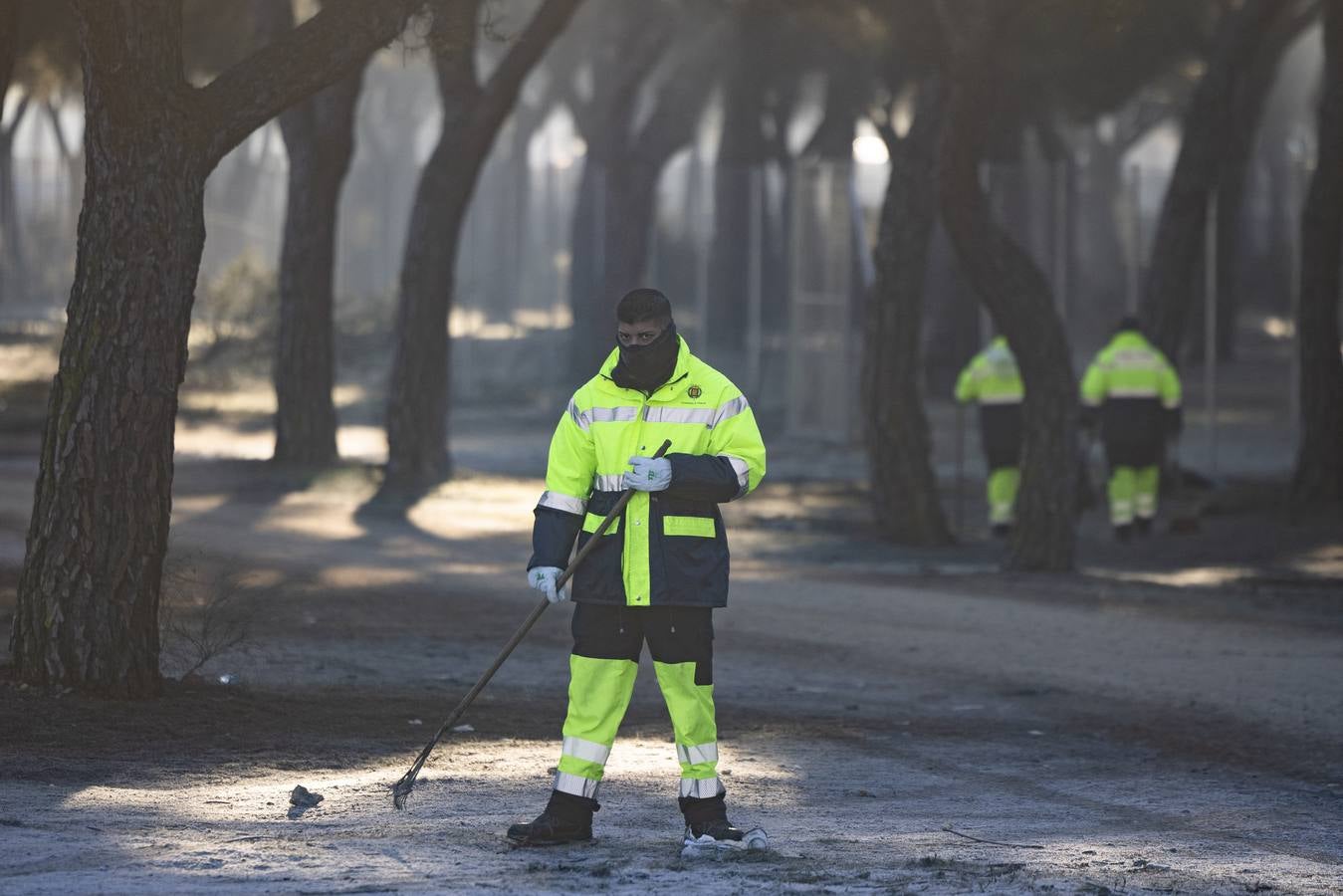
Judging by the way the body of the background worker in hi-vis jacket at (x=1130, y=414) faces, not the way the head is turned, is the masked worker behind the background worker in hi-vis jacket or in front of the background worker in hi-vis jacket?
behind

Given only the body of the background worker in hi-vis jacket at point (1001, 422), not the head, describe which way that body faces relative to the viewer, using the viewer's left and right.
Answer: facing away from the viewer

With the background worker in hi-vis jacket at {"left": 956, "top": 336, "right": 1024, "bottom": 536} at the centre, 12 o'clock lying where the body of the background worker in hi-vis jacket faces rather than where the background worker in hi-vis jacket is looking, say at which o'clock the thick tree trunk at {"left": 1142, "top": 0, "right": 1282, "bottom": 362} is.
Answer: The thick tree trunk is roughly at 1 o'clock from the background worker in hi-vis jacket.

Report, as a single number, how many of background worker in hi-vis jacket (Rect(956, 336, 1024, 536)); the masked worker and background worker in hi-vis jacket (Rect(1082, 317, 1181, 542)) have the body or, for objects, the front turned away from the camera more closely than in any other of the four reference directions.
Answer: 2

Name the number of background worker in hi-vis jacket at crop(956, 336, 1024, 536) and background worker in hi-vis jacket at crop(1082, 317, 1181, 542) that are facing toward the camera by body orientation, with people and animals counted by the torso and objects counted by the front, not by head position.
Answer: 0

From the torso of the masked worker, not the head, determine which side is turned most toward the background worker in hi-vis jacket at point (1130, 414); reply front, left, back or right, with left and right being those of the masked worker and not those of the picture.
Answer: back

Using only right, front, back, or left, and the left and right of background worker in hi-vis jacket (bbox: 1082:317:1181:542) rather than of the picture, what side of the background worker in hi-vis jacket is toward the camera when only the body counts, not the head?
back

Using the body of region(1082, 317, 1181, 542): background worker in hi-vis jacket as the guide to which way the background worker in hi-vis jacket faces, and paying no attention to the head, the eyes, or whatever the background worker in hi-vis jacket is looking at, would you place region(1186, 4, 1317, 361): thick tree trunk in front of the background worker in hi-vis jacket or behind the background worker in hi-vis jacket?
in front

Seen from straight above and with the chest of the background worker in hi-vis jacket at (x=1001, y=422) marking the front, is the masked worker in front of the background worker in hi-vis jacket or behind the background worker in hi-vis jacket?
behind

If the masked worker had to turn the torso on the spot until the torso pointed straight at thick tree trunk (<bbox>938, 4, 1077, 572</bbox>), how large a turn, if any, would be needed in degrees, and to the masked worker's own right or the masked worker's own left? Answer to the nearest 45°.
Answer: approximately 180°

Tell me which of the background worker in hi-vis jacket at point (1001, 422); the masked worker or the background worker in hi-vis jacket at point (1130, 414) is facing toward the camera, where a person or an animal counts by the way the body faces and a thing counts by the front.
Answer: the masked worker

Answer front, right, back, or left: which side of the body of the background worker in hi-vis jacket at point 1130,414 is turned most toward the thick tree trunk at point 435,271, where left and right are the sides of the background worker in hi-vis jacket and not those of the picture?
left

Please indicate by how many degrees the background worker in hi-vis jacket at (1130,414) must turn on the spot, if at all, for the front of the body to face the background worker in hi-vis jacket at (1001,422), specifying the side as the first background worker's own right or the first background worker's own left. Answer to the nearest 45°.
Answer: approximately 90° to the first background worker's own left

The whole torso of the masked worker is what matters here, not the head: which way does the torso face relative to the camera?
toward the camera

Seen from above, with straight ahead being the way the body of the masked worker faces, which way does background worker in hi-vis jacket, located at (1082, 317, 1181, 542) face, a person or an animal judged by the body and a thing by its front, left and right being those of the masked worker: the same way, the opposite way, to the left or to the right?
the opposite way
